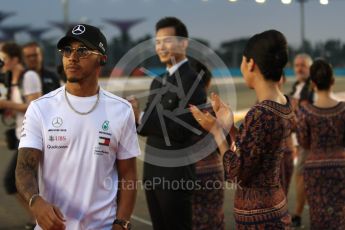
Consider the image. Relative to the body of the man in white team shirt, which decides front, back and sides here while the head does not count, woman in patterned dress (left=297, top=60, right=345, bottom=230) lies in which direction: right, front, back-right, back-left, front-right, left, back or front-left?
back-left

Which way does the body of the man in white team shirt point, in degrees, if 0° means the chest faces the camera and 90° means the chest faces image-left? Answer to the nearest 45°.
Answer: approximately 0°

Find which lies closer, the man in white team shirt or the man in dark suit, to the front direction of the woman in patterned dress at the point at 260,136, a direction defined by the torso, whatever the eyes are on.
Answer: the man in dark suit

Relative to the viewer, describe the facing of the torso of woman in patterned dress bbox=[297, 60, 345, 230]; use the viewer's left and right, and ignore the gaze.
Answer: facing away from the viewer

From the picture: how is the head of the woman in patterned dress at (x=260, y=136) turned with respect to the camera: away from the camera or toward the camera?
away from the camera

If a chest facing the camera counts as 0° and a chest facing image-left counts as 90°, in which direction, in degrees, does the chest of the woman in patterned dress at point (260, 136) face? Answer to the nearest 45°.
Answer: approximately 135°
